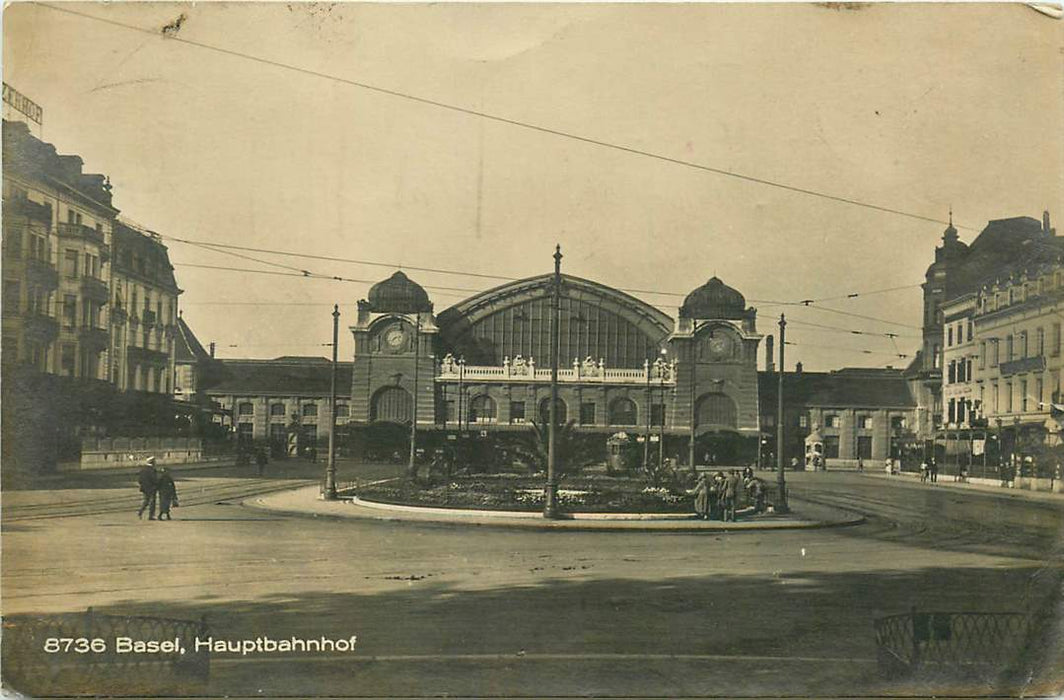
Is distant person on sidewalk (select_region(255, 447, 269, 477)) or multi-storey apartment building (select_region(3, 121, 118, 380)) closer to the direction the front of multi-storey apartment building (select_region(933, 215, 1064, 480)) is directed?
the multi-storey apartment building

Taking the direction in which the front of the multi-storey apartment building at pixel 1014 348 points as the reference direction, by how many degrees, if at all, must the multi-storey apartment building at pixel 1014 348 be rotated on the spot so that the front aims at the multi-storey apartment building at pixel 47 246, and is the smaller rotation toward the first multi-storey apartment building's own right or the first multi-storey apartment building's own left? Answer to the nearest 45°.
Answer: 0° — it already faces it

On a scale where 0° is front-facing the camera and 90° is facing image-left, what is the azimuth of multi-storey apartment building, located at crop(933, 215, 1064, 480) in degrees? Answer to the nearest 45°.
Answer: approximately 45°
